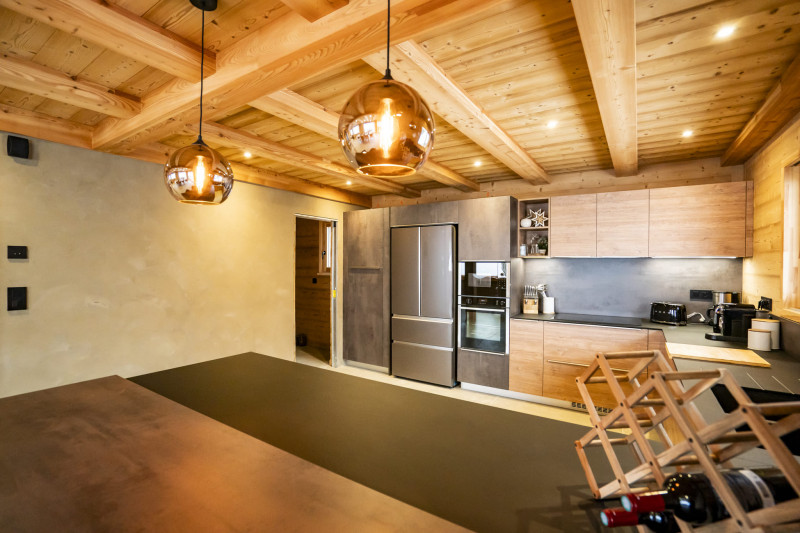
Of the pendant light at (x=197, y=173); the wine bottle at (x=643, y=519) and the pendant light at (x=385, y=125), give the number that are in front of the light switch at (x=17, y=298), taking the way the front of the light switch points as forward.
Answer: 3

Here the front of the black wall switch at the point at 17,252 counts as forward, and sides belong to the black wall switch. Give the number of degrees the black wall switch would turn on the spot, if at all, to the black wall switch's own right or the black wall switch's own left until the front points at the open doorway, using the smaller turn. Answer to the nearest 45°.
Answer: approximately 135° to the black wall switch's own left

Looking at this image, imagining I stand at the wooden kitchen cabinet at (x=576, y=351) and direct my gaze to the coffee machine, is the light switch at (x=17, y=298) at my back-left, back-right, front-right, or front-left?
back-right

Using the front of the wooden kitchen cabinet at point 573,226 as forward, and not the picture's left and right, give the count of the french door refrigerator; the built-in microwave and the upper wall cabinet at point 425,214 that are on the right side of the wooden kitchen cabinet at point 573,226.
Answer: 3

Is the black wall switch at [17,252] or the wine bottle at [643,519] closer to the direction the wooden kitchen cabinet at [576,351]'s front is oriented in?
the wine bottle

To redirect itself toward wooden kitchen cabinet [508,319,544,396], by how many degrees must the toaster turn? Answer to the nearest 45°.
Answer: approximately 90° to its right

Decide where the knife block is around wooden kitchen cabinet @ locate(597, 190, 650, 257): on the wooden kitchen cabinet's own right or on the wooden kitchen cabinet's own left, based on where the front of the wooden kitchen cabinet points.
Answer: on the wooden kitchen cabinet's own right

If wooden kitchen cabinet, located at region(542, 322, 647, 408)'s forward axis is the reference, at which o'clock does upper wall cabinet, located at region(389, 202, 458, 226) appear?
The upper wall cabinet is roughly at 3 o'clock from the wooden kitchen cabinet.

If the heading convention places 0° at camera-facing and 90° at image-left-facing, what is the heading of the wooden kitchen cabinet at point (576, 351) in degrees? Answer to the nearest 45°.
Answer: approximately 0°

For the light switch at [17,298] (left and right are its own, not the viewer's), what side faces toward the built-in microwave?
left
